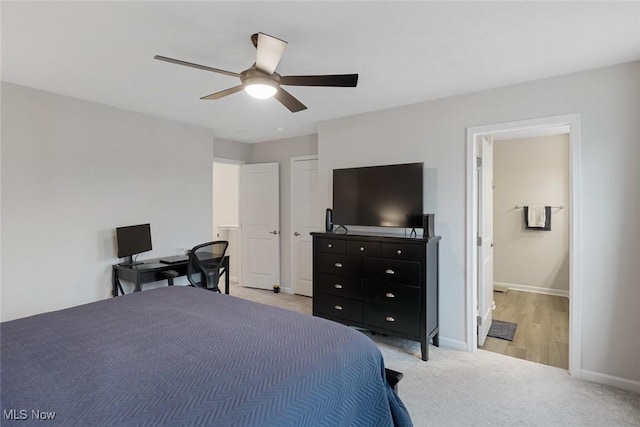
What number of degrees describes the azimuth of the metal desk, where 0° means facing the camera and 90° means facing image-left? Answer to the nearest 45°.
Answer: approximately 315°

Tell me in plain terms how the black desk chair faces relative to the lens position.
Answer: facing away from the viewer and to the left of the viewer

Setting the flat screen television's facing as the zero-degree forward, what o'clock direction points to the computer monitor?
The computer monitor is roughly at 1 o'clock from the flat screen television.

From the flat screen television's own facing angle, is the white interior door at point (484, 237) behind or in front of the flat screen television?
behind

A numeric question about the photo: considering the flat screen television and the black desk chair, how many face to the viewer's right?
0

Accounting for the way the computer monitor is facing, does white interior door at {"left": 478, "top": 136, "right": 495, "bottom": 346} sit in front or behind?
in front

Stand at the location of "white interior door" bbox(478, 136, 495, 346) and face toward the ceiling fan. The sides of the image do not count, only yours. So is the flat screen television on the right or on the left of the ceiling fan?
right

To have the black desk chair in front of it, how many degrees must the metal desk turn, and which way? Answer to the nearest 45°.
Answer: approximately 45° to its left

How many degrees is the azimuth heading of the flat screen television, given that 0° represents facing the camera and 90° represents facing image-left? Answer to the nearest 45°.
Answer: approximately 45°

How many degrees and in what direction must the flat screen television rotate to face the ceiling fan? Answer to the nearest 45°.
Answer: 0° — it already faces it

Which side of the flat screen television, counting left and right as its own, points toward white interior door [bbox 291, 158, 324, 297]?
right

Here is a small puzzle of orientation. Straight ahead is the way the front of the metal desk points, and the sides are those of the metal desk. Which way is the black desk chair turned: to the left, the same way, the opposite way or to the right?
the opposite way

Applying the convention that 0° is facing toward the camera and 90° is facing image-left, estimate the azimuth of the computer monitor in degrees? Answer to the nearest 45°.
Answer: approximately 315°
